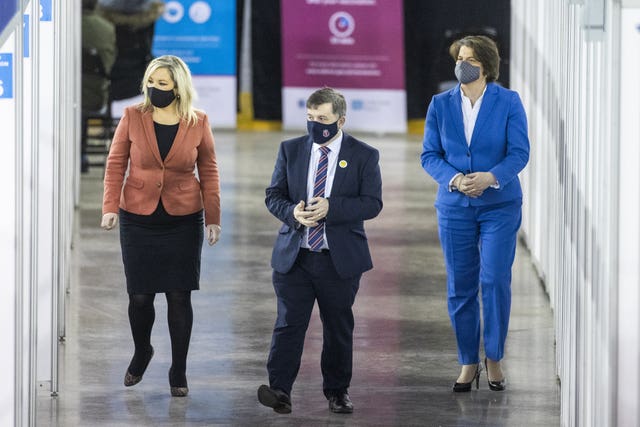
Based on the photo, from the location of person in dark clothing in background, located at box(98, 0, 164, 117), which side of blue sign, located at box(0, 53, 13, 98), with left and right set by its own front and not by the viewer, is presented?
back

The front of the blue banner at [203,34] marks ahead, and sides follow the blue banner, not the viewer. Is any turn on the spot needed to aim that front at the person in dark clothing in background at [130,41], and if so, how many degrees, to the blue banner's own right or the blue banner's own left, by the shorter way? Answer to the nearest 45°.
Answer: approximately 45° to the blue banner's own right

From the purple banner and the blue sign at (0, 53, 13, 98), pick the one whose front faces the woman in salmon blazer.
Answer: the purple banner

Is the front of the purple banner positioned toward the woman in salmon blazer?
yes

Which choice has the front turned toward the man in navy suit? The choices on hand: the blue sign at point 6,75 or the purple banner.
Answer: the purple banner

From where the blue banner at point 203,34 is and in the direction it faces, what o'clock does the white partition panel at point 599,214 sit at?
The white partition panel is roughly at 12 o'clock from the blue banner.
